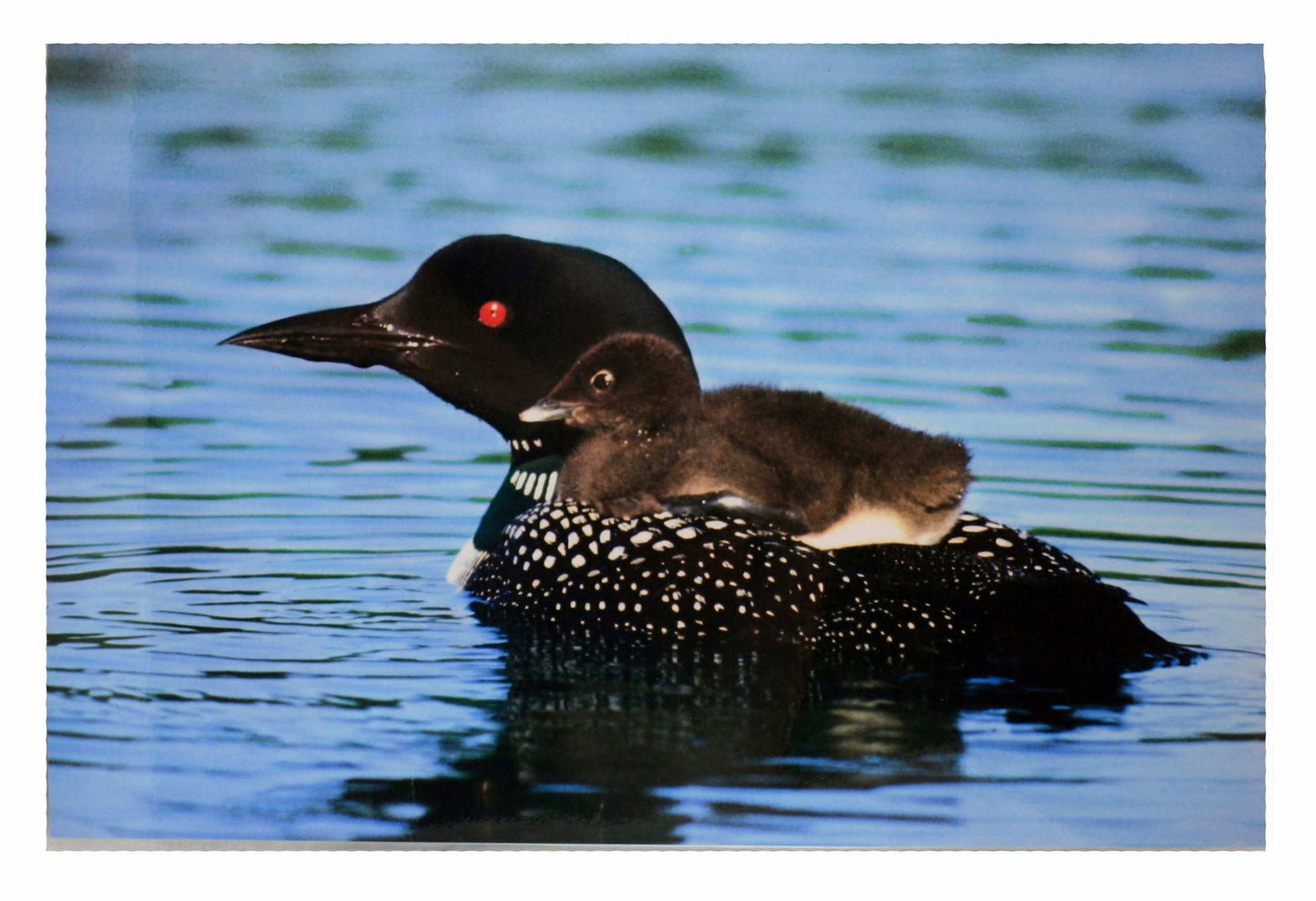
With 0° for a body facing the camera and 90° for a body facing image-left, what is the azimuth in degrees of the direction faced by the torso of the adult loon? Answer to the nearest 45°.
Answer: approximately 90°

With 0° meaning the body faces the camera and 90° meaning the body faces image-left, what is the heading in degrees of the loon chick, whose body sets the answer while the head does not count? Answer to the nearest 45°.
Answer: approximately 90°
